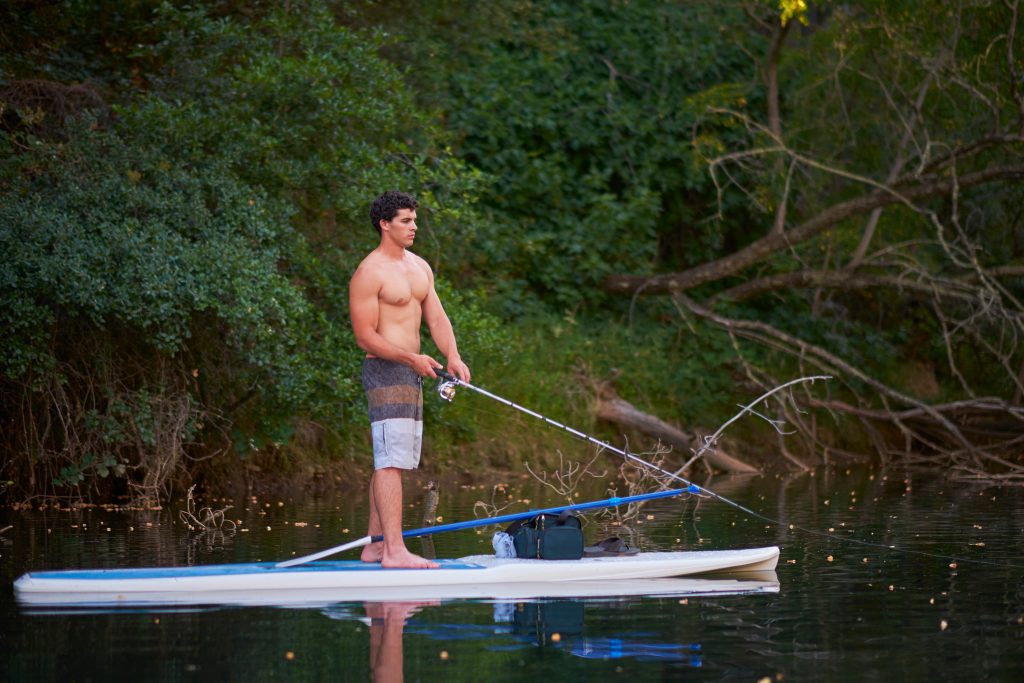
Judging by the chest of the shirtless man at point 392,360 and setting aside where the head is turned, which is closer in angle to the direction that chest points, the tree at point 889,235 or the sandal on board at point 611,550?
the sandal on board

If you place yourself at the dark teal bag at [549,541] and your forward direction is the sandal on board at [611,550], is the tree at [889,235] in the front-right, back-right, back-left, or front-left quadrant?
front-left

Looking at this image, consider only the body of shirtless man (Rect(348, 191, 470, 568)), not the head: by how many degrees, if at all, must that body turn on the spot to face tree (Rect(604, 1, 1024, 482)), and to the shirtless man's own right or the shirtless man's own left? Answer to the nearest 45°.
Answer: approximately 90° to the shirtless man's own left

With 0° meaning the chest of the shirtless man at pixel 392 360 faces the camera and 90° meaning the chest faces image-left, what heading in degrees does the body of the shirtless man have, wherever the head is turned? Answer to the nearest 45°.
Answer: approximately 315°

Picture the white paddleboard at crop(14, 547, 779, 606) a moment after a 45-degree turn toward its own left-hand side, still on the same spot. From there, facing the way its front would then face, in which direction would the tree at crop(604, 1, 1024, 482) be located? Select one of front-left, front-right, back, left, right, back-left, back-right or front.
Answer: front

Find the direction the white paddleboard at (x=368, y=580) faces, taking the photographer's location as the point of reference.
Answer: facing to the right of the viewer
